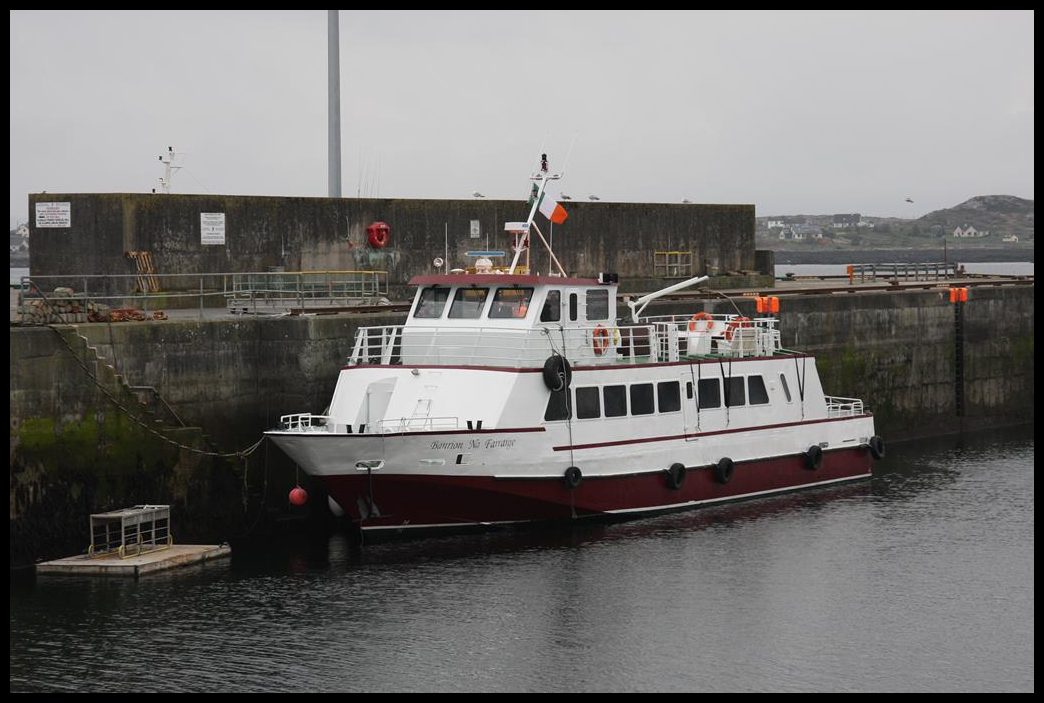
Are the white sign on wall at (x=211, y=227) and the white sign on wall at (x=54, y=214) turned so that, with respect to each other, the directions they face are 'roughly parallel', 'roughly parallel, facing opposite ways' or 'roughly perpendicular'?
roughly parallel

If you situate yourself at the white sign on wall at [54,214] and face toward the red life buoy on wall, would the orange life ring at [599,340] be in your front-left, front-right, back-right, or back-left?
front-right

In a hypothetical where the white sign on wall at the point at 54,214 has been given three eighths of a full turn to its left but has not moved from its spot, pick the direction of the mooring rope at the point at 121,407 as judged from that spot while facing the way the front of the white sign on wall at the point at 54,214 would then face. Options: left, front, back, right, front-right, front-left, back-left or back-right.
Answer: back-right

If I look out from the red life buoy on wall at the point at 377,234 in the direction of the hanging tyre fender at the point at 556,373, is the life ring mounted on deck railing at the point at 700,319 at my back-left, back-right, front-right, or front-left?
front-left

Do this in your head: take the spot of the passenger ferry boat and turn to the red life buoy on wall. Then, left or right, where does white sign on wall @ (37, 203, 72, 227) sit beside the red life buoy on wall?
left

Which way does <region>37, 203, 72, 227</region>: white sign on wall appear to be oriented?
toward the camera

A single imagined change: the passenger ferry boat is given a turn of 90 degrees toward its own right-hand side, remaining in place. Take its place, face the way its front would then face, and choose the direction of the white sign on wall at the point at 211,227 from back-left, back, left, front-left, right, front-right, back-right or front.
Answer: front

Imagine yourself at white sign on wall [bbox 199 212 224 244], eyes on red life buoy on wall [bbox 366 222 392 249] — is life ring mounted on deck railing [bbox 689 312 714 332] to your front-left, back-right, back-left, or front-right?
front-right

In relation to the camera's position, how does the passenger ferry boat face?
facing the viewer and to the left of the viewer

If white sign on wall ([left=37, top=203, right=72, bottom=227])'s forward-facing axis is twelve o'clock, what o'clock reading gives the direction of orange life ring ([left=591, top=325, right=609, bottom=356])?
The orange life ring is roughly at 10 o'clock from the white sign on wall.

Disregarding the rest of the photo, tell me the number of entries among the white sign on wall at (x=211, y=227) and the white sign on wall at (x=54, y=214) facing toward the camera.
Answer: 2

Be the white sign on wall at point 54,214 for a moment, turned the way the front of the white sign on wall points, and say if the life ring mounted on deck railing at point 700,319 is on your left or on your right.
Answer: on your left

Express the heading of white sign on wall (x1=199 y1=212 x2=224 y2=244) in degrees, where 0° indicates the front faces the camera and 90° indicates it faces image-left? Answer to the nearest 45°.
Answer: approximately 0°

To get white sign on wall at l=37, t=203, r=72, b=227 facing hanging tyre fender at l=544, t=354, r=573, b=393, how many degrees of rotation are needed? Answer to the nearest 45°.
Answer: approximately 45° to its left

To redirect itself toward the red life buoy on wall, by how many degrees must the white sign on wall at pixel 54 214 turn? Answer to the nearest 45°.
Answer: approximately 90° to its left

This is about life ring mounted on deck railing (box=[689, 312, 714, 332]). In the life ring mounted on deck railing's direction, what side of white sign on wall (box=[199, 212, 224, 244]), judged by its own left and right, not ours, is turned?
left

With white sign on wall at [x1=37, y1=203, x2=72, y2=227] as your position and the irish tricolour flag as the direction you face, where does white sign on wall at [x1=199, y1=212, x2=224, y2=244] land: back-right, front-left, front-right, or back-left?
front-left
